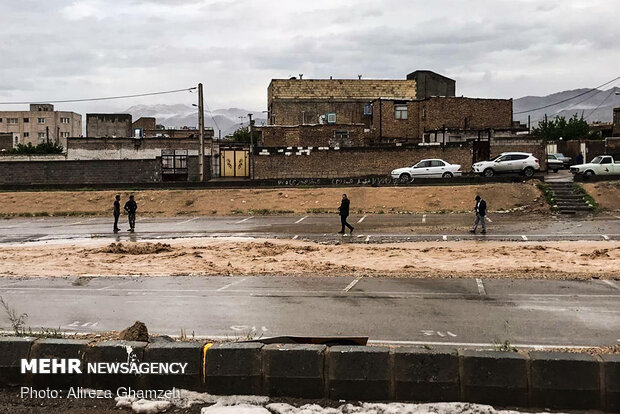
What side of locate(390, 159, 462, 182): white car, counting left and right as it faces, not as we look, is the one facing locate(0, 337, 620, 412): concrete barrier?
left

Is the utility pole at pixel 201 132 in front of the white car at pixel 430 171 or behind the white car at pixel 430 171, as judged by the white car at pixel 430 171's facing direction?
in front

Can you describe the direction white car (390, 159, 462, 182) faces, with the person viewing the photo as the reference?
facing to the left of the viewer

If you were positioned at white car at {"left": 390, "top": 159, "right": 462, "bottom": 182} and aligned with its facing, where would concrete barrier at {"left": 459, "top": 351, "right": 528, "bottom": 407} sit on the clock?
The concrete barrier is roughly at 9 o'clock from the white car.

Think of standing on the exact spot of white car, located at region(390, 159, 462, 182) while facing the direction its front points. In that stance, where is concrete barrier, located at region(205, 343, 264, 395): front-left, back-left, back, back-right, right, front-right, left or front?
left

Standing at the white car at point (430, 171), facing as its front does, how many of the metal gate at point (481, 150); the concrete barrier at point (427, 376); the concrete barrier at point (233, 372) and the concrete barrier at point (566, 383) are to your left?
3

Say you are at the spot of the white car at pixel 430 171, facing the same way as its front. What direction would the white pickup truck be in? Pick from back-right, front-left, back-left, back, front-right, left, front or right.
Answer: back

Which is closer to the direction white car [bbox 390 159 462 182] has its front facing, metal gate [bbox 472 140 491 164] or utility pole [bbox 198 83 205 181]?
the utility pole

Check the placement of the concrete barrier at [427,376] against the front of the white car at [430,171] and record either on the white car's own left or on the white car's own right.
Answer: on the white car's own left

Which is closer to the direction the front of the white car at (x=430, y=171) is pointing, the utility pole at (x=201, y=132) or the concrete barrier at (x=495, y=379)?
the utility pole

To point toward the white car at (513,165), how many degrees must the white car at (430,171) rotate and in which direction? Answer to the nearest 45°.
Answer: approximately 180°
